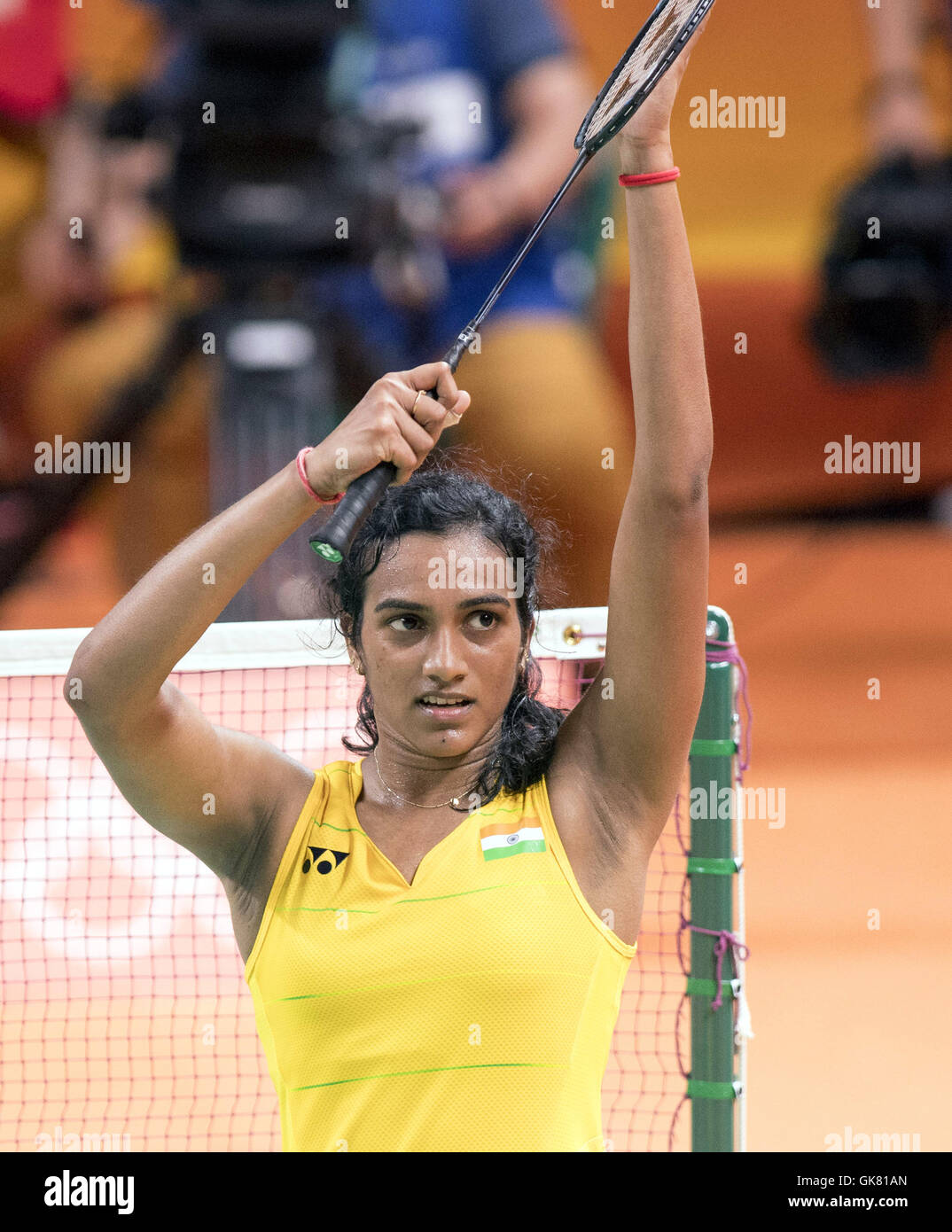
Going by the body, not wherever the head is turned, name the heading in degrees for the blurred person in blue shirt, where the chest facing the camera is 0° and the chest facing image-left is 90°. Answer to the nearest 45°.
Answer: approximately 45°

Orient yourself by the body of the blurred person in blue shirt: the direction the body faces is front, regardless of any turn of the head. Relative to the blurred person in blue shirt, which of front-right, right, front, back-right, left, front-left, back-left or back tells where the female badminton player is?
front-left

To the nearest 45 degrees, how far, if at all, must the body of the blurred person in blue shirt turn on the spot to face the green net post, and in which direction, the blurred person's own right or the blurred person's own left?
approximately 45° to the blurred person's own left

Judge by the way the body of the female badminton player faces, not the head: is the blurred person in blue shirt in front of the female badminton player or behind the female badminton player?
behind

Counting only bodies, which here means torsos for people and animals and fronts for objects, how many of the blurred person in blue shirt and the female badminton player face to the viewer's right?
0
